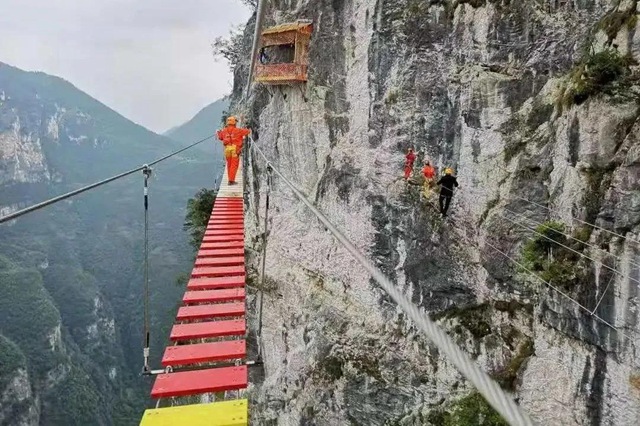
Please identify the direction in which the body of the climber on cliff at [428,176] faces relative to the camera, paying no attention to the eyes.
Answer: away from the camera

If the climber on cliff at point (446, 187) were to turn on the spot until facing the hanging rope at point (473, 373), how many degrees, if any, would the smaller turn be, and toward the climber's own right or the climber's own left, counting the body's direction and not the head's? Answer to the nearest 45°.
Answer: approximately 180°

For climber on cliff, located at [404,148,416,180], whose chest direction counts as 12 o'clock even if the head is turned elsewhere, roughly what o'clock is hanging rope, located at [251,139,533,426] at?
The hanging rope is roughly at 6 o'clock from the climber on cliff.

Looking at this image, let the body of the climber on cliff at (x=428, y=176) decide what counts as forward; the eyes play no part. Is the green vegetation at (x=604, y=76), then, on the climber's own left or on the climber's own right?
on the climber's own right

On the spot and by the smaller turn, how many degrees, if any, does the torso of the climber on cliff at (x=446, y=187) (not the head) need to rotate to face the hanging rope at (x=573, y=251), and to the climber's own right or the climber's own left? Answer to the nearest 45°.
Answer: approximately 135° to the climber's own right

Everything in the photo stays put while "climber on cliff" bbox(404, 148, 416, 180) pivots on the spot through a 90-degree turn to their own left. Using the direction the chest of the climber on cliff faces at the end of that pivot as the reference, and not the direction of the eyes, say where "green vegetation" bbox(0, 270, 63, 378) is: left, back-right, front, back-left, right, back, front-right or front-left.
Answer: front-right

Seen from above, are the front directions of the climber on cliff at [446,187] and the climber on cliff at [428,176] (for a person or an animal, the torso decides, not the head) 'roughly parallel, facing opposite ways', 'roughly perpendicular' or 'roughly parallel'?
roughly parallel

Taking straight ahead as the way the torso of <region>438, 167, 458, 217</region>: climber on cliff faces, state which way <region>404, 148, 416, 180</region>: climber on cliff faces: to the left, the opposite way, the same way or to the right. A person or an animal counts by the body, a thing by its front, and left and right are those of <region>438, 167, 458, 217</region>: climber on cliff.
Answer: the same way

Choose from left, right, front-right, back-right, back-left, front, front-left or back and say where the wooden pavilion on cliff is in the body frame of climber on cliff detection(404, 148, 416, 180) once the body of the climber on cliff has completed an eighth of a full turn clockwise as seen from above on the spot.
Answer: left

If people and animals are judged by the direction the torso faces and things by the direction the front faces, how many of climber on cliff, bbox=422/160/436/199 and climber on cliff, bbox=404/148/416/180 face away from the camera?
2

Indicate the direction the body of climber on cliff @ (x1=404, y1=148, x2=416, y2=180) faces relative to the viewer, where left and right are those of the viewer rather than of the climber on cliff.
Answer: facing away from the viewer

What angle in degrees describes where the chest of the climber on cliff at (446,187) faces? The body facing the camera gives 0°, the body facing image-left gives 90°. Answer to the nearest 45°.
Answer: approximately 180°

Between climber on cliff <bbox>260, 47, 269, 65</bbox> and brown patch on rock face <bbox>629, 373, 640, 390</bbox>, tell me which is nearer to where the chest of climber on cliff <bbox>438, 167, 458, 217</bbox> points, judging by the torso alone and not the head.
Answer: the climber on cliff

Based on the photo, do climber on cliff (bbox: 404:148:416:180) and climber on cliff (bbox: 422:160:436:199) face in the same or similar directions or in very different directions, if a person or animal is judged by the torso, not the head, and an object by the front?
same or similar directions
